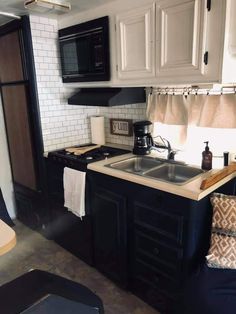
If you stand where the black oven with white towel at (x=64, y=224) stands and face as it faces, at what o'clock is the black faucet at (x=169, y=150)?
The black faucet is roughly at 8 o'clock from the black oven with white towel.

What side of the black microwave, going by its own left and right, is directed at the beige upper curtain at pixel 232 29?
left

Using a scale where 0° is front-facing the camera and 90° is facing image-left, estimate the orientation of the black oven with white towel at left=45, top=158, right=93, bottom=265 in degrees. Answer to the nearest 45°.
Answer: approximately 45°

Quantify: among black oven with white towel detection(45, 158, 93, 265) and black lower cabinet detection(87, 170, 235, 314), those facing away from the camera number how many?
0

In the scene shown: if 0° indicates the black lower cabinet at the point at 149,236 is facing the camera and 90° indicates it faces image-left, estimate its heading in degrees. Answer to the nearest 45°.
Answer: approximately 45°

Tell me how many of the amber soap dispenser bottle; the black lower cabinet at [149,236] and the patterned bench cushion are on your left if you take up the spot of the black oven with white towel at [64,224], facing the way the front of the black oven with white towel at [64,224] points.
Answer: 3

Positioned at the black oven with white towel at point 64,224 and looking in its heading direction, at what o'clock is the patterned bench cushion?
The patterned bench cushion is roughly at 9 o'clock from the black oven with white towel.

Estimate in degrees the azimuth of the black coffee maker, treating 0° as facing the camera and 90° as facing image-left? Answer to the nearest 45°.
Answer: approximately 315°
